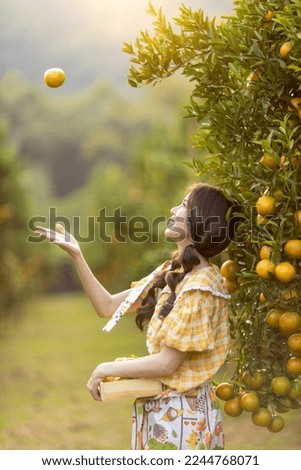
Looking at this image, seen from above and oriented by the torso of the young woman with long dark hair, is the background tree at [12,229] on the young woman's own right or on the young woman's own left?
on the young woman's own right

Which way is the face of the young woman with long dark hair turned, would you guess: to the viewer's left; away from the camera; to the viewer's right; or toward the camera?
to the viewer's left

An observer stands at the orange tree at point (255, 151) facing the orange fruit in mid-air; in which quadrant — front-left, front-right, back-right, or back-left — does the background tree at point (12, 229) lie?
front-right

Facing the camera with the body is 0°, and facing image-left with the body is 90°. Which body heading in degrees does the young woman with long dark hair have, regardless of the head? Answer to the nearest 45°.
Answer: approximately 90°
